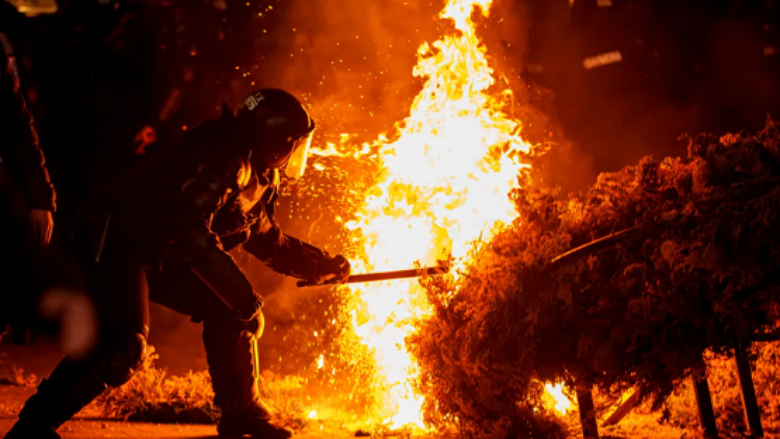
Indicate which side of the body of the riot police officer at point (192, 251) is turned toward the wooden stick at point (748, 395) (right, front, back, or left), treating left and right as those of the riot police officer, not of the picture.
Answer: front

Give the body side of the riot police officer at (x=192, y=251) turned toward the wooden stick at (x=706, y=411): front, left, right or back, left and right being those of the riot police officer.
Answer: front

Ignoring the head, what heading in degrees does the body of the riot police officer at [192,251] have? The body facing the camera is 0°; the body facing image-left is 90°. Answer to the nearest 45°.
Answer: approximately 270°

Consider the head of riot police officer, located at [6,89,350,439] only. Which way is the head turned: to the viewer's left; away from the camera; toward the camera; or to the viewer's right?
to the viewer's right

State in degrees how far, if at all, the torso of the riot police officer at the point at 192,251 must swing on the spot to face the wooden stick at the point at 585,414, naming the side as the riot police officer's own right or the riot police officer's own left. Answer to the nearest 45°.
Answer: approximately 45° to the riot police officer's own right

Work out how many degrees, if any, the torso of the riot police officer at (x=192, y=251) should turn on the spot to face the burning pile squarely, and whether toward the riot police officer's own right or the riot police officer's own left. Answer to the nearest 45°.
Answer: approximately 45° to the riot police officer's own right
